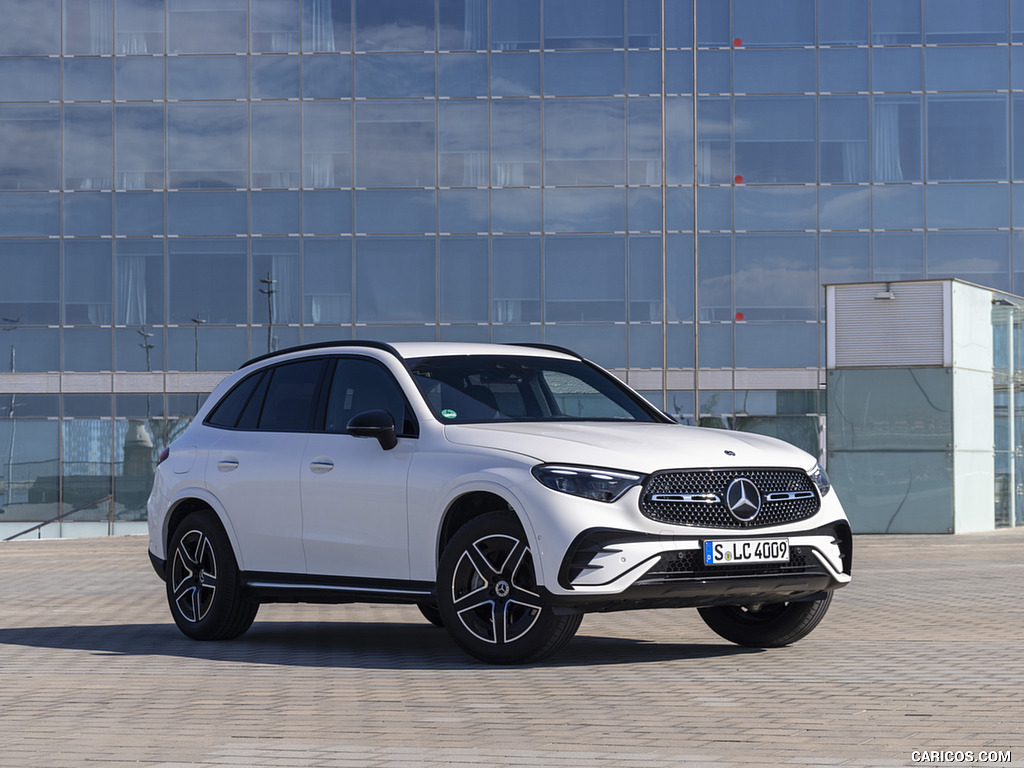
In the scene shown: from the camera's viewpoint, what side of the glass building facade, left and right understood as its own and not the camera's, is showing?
front

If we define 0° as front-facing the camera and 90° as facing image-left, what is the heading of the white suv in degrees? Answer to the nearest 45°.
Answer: approximately 315°

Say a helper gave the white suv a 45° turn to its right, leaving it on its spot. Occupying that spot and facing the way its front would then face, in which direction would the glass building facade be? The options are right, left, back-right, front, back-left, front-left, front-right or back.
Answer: back
